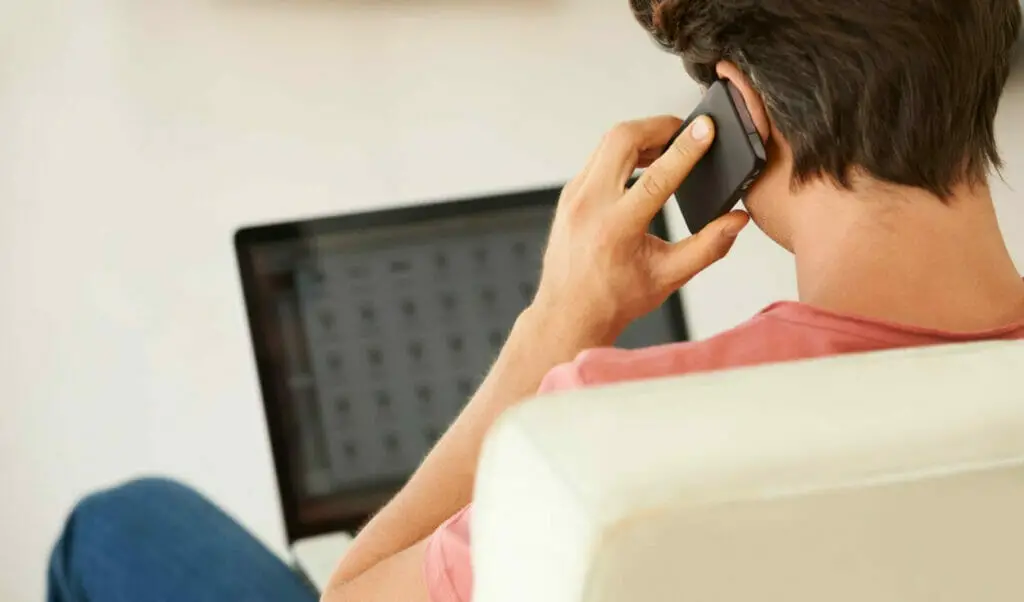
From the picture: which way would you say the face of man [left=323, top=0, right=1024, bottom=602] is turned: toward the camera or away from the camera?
away from the camera

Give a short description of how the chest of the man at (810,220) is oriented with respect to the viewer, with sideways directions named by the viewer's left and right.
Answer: facing away from the viewer and to the left of the viewer

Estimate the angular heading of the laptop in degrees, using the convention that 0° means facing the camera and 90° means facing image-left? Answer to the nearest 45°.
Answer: approximately 0°

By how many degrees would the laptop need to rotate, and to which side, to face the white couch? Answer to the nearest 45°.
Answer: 0° — it already faces it
